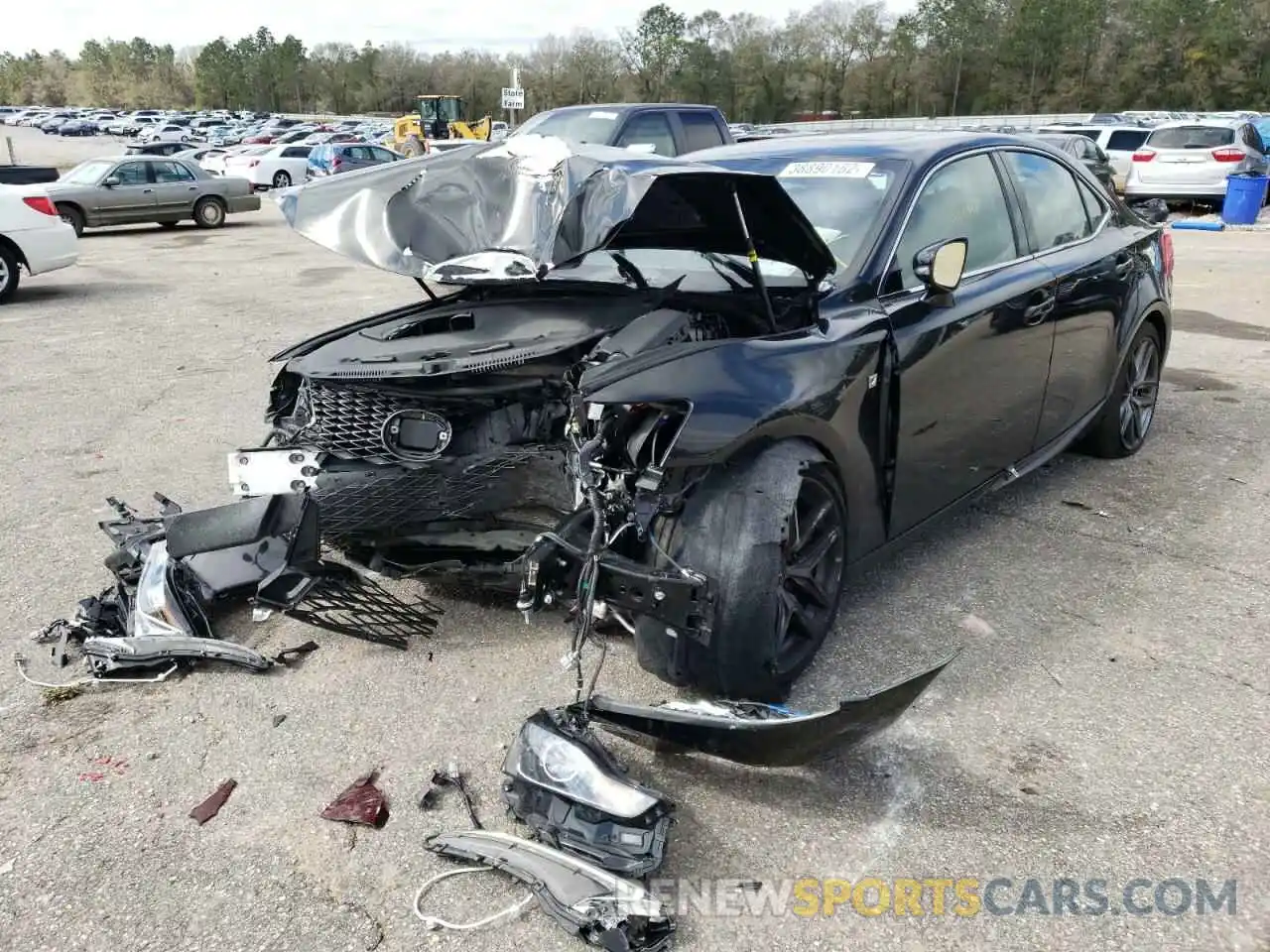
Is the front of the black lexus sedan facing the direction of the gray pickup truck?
no

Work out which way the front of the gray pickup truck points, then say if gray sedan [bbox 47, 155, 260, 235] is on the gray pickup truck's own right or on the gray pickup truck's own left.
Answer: on the gray pickup truck's own right

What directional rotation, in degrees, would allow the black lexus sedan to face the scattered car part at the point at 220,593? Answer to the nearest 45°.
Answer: approximately 45° to its right

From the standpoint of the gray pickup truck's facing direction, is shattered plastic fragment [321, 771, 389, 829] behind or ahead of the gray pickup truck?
ahead

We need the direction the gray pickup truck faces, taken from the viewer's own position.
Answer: facing the viewer and to the left of the viewer

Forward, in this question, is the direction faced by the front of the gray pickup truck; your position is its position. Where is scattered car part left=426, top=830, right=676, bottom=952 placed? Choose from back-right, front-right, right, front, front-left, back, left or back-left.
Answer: front-left

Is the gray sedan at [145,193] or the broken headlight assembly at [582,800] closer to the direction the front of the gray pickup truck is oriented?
the broken headlight assembly

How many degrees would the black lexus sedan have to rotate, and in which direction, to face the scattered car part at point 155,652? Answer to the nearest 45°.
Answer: approximately 45° to its right

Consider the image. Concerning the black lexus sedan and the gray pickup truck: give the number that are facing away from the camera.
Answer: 0

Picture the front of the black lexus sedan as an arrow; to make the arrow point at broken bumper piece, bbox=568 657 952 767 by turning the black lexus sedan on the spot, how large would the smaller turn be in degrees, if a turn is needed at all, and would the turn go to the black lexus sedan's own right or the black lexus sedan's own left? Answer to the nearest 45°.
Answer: approximately 45° to the black lexus sedan's own left

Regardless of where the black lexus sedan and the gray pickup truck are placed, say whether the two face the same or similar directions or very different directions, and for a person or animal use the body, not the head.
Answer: same or similar directions

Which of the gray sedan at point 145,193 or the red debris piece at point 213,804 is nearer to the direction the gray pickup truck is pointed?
the red debris piece

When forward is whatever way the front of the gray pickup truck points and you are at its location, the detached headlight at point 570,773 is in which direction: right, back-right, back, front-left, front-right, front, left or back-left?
front-left
